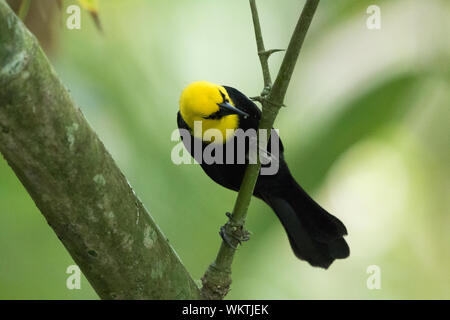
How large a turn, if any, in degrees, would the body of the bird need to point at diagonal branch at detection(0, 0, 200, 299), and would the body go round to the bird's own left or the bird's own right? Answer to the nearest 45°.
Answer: approximately 45° to the bird's own left

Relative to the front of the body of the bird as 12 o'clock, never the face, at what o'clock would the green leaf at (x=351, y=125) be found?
The green leaf is roughly at 6 o'clock from the bird.

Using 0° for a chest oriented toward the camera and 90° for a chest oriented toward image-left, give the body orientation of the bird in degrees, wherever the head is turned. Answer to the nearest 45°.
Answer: approximately 45°

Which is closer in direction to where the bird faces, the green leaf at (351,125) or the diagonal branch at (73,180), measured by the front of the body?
the diagonal branch
